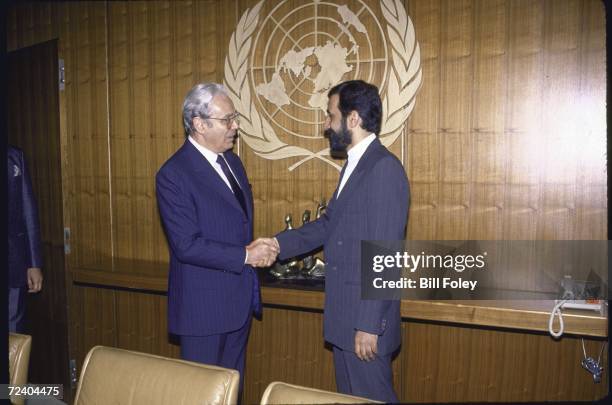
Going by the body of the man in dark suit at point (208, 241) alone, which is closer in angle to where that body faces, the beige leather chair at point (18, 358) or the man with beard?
the man with beard

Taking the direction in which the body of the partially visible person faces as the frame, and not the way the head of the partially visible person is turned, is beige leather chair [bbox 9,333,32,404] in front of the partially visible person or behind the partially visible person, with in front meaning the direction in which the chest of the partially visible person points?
in front

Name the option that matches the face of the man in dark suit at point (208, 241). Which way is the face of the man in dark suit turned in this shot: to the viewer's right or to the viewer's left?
to the viewer's right

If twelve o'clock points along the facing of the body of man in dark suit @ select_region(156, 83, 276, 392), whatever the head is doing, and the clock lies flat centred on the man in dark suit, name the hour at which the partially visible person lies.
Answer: The partially visible person is roughly at 6 o'clock from the man in dark suit.

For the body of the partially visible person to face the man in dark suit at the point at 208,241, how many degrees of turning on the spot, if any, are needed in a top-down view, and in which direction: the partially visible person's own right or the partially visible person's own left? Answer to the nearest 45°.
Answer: approximately 45° to the partially visible person's own left

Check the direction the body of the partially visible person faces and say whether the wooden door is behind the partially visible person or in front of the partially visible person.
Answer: behind

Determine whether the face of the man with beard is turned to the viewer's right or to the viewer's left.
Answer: to the viewer's left

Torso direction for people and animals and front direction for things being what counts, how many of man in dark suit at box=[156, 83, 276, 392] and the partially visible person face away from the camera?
0

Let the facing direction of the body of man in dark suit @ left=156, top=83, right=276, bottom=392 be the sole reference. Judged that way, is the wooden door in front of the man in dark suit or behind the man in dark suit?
behind

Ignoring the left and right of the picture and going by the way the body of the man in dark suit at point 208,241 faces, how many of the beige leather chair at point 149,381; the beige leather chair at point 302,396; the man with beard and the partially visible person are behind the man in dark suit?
1

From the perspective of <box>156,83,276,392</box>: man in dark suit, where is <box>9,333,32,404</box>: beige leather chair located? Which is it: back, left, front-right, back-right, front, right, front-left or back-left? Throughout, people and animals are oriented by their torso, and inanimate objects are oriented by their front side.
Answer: right

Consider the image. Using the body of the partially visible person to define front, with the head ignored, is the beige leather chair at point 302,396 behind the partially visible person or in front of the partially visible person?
in front

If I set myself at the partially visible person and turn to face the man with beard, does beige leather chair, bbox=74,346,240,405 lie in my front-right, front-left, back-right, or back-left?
front-right

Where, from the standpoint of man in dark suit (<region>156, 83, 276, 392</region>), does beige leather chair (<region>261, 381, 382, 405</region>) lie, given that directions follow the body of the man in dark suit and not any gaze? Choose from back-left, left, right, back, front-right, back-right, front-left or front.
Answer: front-right
